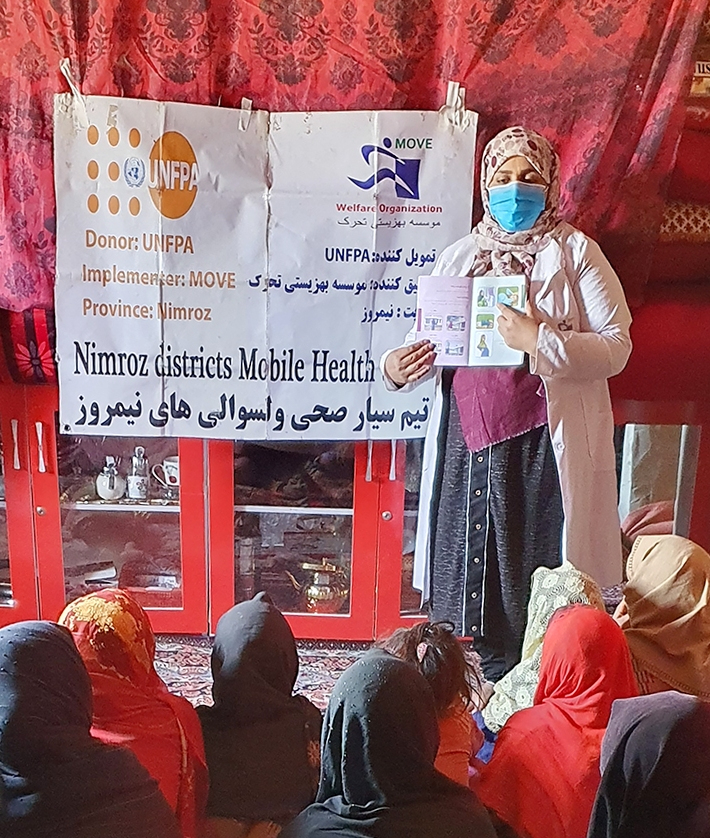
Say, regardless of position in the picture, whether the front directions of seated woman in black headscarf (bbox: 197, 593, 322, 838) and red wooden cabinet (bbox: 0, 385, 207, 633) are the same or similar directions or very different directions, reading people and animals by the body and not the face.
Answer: very different directions

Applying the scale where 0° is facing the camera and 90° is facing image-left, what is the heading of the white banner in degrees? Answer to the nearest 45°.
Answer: approximately 0°

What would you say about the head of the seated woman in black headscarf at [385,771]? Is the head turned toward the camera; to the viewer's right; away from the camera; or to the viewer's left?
away from the camera

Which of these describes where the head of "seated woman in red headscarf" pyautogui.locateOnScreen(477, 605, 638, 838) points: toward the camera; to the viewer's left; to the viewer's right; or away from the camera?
away from the camera

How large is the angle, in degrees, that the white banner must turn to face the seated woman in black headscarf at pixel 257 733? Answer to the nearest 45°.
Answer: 0° — it already faces them

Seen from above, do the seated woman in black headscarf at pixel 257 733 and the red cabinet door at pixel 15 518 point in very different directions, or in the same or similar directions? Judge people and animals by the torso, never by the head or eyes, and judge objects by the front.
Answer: very different directions

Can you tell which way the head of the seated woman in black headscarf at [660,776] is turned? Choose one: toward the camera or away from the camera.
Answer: away from the camera

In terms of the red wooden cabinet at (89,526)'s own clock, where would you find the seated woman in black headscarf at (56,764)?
The seated woman in black headscarf is roughly at 12 o'clock from the red wooden cabinet.

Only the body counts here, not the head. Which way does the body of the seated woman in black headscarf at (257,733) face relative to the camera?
away from the camera

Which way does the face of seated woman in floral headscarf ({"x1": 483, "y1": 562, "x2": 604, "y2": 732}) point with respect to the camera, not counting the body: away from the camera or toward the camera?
away from the camera
